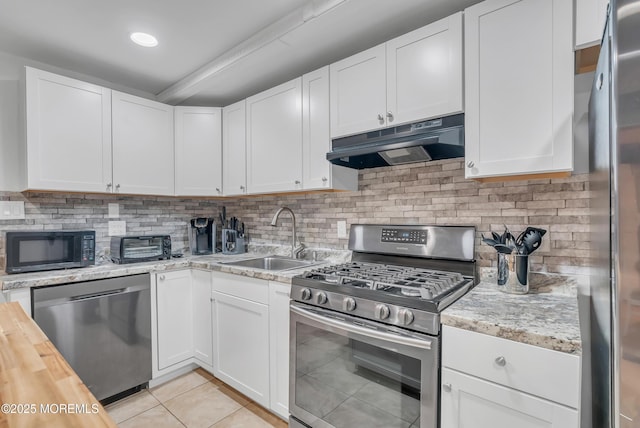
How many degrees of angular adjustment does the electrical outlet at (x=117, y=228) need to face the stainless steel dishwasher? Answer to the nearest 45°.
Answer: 0° — it already faces it

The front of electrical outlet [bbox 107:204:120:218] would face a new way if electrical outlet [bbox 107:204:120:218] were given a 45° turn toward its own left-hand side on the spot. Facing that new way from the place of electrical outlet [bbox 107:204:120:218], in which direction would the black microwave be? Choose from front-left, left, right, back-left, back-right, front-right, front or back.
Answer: right

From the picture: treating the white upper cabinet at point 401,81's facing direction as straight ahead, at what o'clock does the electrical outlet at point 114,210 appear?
The electrical outlet is roughly at 2 o'clock from the white upper cabinet.

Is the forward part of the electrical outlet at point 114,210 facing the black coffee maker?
no

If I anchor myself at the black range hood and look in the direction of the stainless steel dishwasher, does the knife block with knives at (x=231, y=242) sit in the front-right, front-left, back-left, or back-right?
front-right

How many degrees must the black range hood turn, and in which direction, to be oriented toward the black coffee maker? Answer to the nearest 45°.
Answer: approximately 90° to its right

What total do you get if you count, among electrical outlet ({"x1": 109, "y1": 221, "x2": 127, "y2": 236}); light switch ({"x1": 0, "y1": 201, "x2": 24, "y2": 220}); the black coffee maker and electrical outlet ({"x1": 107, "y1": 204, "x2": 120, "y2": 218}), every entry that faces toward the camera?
4

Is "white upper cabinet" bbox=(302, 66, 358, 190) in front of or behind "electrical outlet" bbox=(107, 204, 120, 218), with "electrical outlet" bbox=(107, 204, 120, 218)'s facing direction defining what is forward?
in front

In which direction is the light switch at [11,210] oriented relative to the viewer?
toward the camera

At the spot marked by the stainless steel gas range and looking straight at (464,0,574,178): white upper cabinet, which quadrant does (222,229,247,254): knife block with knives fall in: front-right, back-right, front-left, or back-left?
back-left

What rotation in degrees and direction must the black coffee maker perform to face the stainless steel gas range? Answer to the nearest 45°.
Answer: approximately 45° to its left

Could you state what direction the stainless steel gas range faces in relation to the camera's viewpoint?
facing the viewer and to the left of the viewer

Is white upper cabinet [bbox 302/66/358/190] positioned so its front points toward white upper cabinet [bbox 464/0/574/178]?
no

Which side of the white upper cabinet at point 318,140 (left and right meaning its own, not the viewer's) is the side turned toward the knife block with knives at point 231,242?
right

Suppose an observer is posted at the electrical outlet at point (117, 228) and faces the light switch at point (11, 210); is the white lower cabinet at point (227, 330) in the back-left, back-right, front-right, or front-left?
back-left

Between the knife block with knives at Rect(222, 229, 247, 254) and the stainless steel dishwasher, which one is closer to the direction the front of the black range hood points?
the stainless steel dishwasher

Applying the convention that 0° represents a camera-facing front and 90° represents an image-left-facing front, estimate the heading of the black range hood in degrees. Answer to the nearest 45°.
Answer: approximately 45°
